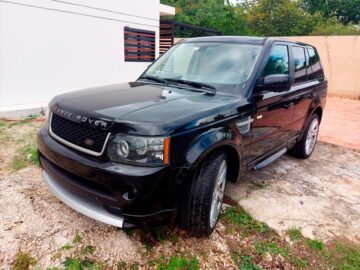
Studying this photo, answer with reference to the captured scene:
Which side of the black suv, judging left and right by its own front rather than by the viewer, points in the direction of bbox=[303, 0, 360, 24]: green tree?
back

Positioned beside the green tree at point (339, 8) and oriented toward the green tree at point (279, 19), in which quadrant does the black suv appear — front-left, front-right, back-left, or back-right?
front-left

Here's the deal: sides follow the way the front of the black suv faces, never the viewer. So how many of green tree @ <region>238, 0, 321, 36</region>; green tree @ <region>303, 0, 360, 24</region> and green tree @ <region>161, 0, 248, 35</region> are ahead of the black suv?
0

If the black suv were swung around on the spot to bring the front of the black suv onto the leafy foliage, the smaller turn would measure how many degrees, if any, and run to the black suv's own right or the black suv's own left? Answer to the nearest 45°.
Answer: approximately 135° to the black suv's own right

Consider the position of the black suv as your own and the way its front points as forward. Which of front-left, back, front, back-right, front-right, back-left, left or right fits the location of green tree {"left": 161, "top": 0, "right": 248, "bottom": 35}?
back-right

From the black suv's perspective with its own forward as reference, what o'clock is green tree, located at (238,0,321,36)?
The green tree is roughly at 5 o'clock from the black suv.

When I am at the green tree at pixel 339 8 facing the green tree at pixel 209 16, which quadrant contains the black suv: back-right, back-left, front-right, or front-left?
front-left

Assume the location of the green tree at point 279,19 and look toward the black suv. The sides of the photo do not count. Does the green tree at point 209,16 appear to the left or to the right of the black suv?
right

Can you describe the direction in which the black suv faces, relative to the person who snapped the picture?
facing the viewer and to the left of the viewer
